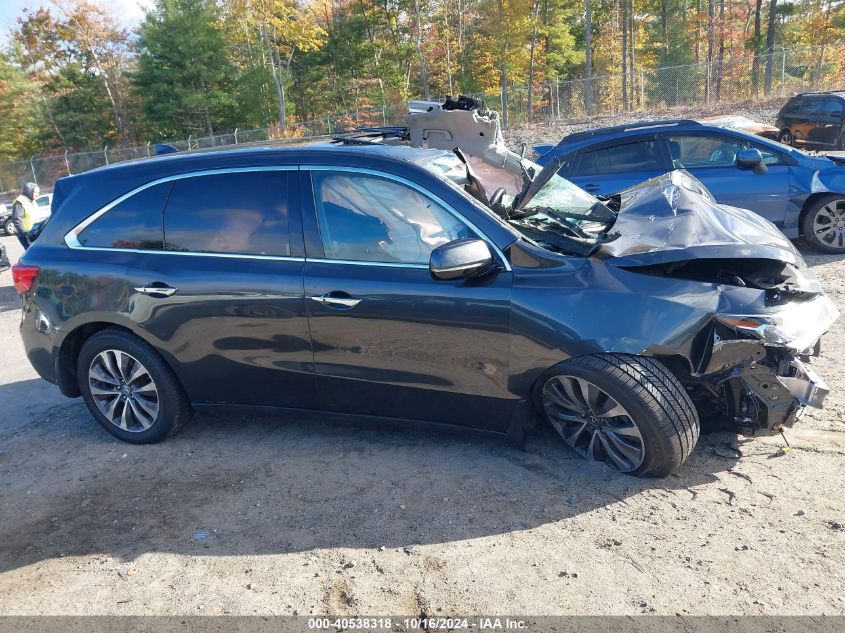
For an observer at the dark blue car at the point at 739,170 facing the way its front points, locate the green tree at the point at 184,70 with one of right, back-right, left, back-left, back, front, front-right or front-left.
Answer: back-left

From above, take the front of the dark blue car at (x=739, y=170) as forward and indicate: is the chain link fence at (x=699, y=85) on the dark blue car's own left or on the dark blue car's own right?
on the dark blue car's own left

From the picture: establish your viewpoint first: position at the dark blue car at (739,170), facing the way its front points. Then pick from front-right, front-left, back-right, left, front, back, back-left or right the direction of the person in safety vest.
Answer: back

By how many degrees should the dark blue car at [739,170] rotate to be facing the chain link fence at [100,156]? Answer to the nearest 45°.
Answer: approximately 135° to its left

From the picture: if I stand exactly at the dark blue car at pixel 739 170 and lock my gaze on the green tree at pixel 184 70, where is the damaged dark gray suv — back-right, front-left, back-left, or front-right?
back-left

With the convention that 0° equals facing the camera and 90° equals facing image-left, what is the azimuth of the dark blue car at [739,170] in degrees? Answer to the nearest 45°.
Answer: approximately 270°

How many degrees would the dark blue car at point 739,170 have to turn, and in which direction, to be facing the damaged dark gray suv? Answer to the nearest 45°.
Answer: approximately 90° to its right
